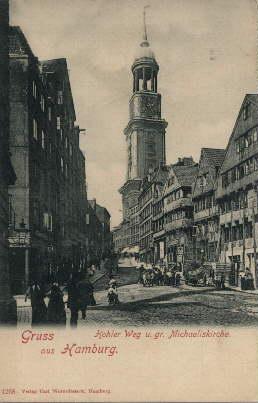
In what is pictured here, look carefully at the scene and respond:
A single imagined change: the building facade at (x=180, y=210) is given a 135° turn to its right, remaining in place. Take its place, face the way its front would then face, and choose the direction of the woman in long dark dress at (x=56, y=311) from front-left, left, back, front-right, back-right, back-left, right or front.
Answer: back

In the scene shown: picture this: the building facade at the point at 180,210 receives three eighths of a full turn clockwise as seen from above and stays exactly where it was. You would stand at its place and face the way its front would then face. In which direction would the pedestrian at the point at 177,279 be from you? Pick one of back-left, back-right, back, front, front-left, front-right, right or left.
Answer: back

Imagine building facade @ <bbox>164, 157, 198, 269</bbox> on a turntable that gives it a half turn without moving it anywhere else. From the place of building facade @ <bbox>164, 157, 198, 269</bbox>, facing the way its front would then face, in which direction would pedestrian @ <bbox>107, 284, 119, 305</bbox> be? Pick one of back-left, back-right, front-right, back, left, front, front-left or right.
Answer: back-right

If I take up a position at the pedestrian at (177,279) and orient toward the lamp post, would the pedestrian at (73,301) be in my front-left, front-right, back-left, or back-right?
front-left

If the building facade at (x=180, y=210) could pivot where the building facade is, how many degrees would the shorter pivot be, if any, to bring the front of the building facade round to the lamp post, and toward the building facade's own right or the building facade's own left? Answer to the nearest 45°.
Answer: approximately 45° to the building facade's own left

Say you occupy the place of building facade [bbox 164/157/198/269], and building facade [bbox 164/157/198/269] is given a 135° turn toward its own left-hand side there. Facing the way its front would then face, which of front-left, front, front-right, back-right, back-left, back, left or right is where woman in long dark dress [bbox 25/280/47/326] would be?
right

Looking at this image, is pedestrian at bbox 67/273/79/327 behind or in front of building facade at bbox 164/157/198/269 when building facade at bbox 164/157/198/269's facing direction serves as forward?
in front

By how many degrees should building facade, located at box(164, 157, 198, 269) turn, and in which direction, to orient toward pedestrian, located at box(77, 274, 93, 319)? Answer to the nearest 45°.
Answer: approximately 45° to its left

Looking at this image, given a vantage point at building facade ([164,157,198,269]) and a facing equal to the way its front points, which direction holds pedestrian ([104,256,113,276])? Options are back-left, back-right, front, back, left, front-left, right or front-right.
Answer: front-left
